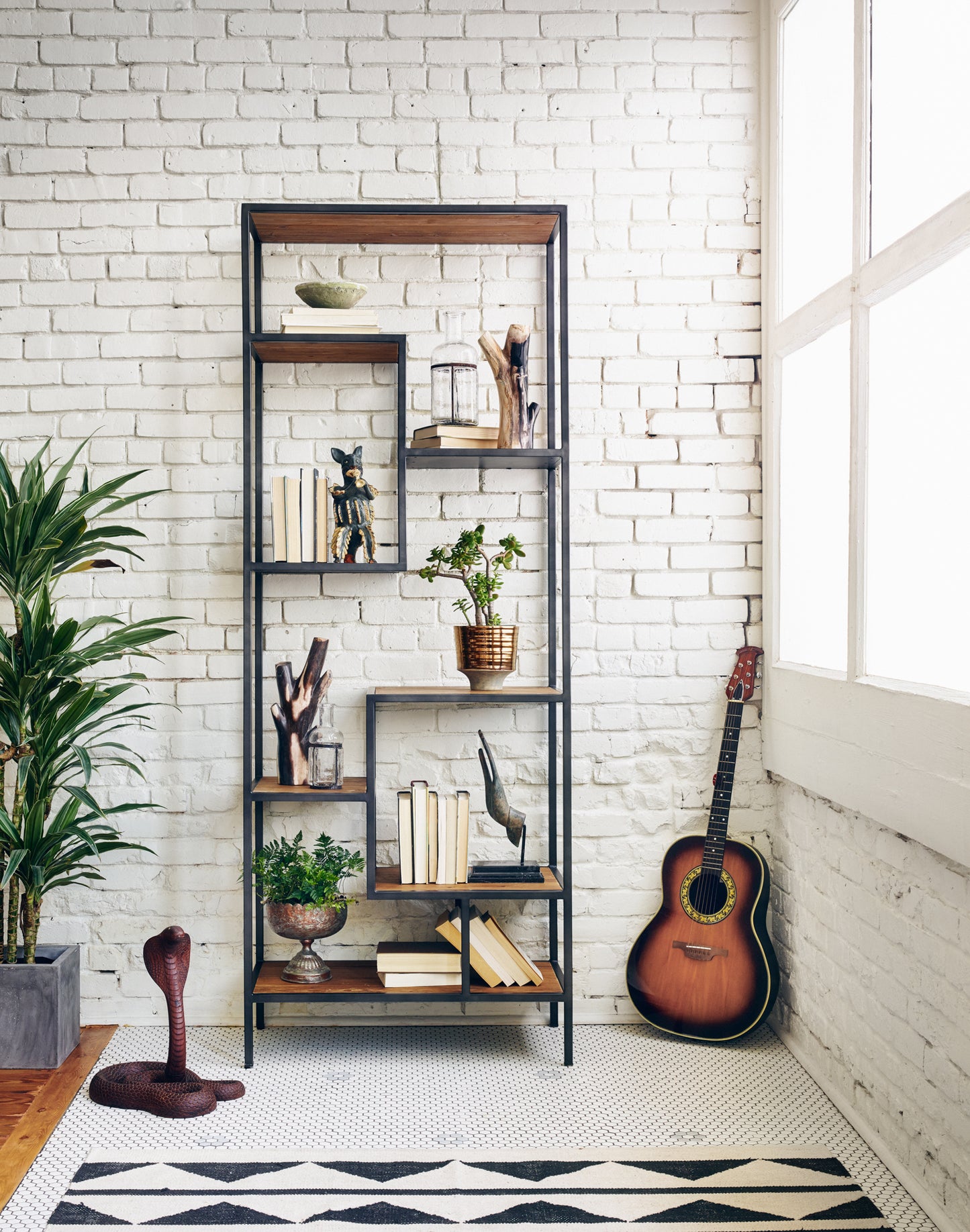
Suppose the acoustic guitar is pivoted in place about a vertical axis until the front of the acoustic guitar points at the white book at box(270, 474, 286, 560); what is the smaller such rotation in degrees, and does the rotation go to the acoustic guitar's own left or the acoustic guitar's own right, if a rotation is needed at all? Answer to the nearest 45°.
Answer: approximately 90° to the acoustic guitar's own right

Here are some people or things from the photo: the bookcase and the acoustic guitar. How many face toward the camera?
2

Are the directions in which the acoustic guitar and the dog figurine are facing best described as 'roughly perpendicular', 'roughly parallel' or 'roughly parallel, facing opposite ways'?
roughly parallel

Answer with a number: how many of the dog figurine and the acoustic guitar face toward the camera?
2

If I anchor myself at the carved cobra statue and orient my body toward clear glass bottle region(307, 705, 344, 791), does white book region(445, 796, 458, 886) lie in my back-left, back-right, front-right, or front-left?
front-right

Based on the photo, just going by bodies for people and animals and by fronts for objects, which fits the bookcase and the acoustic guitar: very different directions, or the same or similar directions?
same or similar directions

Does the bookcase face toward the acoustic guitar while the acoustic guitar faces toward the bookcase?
no

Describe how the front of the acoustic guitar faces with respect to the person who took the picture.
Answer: facing the viewer

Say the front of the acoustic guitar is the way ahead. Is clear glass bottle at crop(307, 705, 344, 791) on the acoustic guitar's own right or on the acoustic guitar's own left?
on the acoustic guitar's own right

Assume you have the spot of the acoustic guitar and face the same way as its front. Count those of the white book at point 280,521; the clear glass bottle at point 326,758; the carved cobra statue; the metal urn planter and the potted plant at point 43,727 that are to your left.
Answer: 0

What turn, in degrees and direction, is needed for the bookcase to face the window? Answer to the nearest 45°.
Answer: approximately 45° to its left
